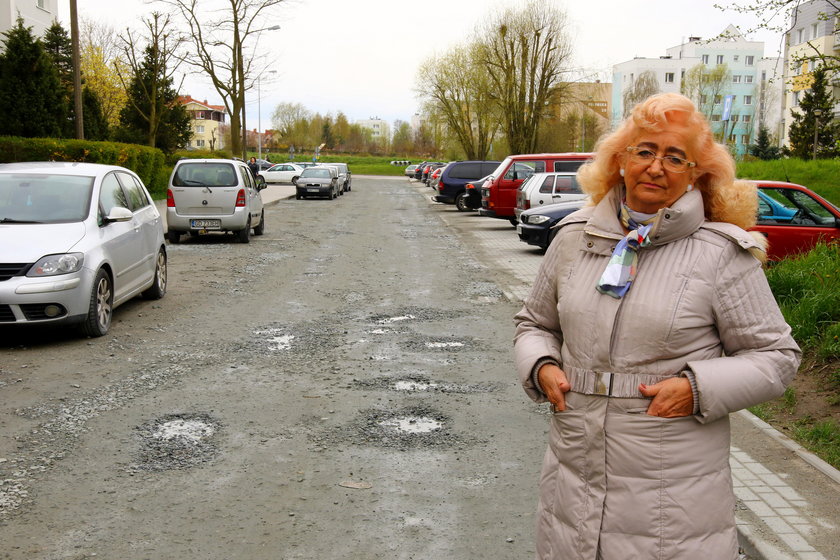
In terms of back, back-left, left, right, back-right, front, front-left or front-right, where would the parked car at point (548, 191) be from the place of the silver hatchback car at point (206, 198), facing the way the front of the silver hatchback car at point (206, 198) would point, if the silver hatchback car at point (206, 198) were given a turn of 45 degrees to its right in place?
front-right

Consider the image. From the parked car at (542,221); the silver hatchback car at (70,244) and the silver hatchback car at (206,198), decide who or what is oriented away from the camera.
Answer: the silver hatchback car at (206,198)

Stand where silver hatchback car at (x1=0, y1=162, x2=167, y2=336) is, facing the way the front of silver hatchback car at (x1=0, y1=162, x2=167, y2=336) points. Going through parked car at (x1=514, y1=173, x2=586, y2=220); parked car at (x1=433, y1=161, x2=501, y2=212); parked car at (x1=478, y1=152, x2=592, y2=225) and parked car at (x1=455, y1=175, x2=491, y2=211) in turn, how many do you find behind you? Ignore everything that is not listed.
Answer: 4

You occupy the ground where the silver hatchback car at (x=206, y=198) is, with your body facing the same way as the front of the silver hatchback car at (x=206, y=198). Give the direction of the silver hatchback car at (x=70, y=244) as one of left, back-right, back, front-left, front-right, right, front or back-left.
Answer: back

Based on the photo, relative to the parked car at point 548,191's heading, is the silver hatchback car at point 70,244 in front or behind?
behind

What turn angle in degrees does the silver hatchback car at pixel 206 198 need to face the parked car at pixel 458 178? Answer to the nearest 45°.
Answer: approximately 45° to its right

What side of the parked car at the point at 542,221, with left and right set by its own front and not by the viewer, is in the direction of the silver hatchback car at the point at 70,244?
front

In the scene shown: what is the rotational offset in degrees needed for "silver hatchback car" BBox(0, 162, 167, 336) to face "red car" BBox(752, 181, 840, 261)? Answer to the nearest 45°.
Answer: approximately 135° to its left

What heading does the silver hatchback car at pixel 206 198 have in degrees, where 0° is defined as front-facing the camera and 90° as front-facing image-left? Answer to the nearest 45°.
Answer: approximately 180°

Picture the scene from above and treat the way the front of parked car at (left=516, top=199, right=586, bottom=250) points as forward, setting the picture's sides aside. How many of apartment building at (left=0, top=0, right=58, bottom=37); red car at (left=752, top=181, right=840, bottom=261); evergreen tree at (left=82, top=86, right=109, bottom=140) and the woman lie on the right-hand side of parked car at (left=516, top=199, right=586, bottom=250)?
2

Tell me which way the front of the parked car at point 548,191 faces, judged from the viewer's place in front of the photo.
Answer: facing away from the viewer and to the right of the viewer

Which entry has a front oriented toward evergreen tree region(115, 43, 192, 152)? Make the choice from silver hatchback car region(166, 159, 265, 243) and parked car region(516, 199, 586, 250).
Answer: the silver hatchback car
